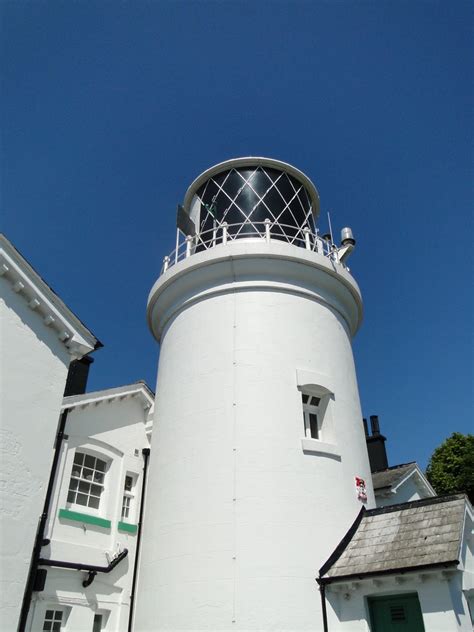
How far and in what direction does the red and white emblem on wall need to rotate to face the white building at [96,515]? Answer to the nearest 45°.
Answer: approximately 135° to its right

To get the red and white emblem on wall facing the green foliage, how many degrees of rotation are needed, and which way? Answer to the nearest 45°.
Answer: approximately 135° to its left

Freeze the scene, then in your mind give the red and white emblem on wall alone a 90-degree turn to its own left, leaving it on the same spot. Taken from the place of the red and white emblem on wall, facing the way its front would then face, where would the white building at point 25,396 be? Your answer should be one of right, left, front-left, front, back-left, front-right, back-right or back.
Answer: back

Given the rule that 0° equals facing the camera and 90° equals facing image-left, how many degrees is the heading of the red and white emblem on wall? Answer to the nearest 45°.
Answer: approximately 315°
